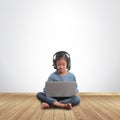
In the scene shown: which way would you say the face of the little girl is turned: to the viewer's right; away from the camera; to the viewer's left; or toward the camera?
toward the camera

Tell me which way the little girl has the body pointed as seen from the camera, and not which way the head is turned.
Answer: toward the camera
